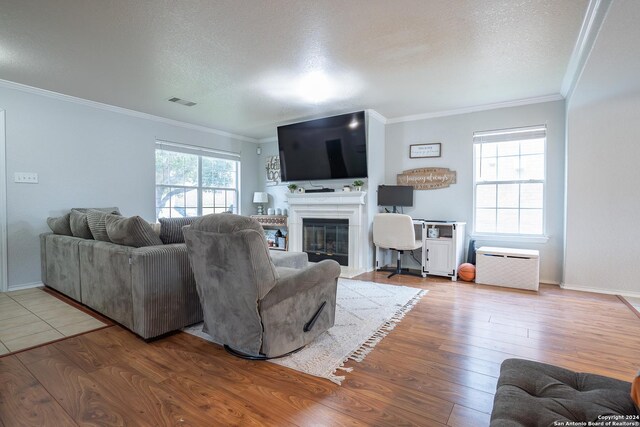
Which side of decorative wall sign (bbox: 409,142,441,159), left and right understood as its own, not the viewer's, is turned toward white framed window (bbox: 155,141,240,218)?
right

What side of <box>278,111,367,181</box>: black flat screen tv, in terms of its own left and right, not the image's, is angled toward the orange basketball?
left

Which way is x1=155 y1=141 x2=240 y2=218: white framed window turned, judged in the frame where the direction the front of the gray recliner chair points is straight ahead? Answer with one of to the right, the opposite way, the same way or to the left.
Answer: to the right

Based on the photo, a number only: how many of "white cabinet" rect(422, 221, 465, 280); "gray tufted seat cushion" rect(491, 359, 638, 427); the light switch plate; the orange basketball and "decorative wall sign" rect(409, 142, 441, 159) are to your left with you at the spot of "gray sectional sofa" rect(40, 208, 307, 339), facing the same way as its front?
1

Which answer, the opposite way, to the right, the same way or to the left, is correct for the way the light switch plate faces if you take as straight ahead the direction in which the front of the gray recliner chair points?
to the right

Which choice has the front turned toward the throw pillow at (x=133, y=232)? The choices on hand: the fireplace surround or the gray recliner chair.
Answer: the fireplace surround

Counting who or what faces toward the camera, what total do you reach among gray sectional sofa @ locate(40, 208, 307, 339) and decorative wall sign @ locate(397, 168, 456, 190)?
1

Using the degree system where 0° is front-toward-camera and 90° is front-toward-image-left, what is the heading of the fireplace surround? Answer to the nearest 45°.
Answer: approximately 45°

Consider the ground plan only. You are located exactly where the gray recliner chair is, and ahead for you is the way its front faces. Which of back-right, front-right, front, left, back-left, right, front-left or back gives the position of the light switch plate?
left

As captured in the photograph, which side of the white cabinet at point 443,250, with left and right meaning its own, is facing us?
front

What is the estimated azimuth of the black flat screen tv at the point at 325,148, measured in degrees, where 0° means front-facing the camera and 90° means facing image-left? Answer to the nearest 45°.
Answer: approximately 45°

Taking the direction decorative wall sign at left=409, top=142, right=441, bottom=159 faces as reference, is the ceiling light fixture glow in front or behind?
in front

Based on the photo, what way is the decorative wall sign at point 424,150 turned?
toward the camera

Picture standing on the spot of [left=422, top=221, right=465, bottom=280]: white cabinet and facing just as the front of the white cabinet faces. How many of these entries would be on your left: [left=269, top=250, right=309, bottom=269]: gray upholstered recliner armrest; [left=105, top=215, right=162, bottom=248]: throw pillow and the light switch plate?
0
